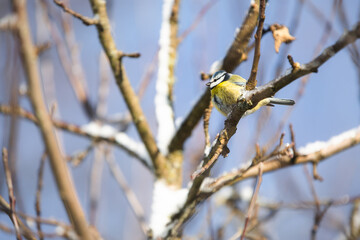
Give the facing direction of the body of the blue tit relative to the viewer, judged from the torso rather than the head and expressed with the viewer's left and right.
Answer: facing to the left of the viewer

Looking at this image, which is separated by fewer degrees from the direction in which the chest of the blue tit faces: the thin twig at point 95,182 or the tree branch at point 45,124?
the tree branch
